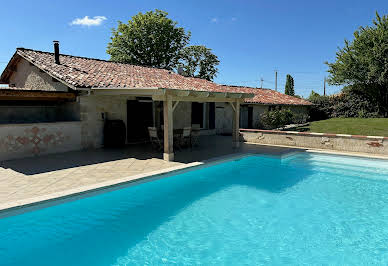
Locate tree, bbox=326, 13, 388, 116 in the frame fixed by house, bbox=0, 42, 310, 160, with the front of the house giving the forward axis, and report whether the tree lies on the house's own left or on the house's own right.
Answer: on the house's own left

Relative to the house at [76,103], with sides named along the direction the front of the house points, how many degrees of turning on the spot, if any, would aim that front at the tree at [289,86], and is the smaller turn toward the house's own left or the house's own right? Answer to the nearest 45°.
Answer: approximately 90° to the house's own left

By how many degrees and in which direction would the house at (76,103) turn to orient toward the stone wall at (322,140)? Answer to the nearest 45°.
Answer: approximately 45° to its left

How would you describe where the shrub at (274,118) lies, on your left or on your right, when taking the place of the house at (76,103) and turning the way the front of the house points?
on your left

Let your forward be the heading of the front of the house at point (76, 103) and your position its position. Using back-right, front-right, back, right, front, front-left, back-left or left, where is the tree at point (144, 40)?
back-left

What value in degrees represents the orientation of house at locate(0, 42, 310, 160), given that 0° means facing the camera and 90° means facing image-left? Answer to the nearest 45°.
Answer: approximately 315°

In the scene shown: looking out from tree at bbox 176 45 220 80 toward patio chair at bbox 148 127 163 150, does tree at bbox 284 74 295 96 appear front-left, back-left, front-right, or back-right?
back-left
